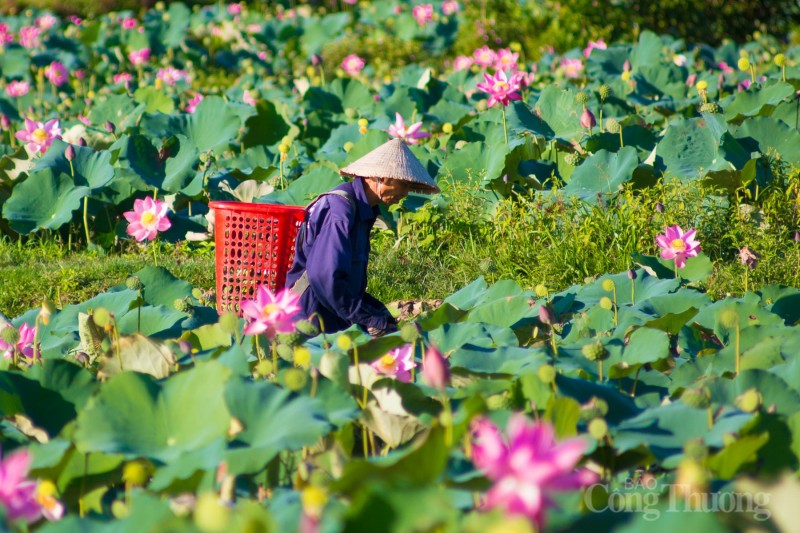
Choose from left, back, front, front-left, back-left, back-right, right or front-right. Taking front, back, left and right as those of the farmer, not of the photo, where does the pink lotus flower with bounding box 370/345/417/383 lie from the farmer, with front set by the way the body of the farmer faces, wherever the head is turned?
right

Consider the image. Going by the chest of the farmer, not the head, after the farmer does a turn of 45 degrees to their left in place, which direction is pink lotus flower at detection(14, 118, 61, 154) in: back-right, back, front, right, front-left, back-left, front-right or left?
left

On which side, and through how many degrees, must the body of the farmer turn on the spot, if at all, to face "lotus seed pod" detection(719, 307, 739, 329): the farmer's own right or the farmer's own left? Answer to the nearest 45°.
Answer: approximately 45° to the farmer's own right

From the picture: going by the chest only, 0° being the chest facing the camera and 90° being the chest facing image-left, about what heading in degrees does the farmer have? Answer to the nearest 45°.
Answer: approximately 270°

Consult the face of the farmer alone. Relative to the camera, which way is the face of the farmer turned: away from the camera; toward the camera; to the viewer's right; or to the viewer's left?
to the viewer's right

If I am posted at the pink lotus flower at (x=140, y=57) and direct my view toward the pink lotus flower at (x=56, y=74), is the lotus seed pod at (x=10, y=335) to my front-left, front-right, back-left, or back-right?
front-left

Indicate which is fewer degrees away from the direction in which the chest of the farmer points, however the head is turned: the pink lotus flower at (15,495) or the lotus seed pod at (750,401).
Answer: the lotus seed pod

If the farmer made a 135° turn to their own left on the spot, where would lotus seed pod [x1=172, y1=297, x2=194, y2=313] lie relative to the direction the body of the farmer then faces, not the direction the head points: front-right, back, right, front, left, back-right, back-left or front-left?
left

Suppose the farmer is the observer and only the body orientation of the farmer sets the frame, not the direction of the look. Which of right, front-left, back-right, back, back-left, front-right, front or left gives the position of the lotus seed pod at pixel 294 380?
right

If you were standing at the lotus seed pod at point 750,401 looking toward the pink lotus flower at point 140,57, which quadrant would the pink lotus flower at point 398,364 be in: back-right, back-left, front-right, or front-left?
front-left

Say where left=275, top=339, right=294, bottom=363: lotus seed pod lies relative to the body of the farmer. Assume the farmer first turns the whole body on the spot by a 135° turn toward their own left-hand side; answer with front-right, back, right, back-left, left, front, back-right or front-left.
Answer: back-left

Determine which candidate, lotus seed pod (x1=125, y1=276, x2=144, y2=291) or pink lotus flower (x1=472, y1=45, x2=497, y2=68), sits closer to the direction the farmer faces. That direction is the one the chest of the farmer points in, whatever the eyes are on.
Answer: the pink lotus flower
